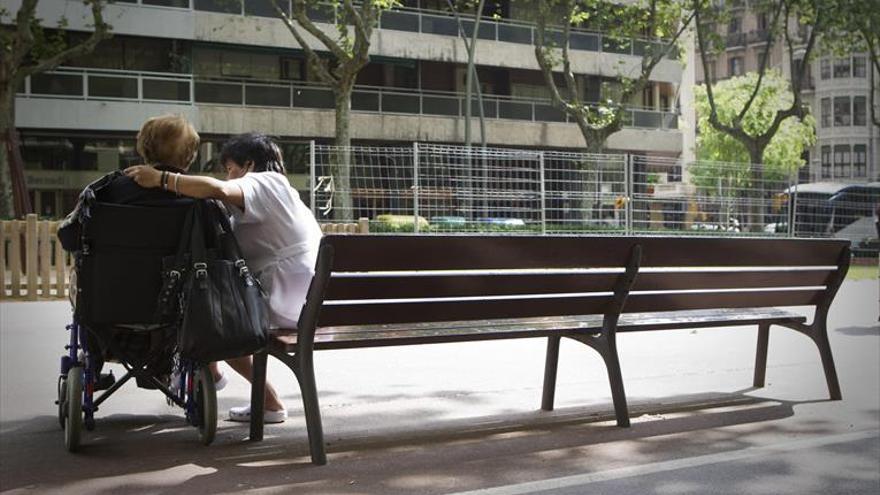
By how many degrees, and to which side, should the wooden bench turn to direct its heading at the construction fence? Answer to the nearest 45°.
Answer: approximately 45° to its right

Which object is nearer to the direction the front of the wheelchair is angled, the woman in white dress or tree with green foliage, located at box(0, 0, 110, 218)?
the tree with green foliage

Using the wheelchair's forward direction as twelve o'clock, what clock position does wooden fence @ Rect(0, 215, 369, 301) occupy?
The wooden fence is roughly at 12 o'clock from the wheelchair.

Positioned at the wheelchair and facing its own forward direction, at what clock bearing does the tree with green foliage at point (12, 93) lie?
The tree with green foliage is roughly at 12 o'clock from the wheelchair.

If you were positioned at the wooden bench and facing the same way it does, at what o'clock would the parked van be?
The parked van is roughly at 2 o'clock from the wooden bench.

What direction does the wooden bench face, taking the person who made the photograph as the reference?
facing away from the viewer and to the left of the viewer

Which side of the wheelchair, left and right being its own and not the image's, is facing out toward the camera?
back

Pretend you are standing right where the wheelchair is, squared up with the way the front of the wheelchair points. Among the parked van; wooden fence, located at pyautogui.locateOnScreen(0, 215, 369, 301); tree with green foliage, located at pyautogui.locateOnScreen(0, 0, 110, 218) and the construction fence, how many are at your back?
0

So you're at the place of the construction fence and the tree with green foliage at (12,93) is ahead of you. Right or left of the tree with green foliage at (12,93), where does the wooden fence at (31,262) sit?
left

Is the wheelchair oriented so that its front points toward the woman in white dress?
no

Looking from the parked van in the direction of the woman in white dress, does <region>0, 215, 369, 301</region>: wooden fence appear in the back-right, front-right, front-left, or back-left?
front-right

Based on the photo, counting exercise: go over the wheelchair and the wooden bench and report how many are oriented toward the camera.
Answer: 0

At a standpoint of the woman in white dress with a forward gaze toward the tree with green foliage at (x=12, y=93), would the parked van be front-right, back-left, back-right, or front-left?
front-right

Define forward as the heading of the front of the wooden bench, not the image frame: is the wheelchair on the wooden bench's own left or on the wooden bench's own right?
on the wooden bench's own left

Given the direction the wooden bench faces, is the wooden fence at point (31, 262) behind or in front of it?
in front

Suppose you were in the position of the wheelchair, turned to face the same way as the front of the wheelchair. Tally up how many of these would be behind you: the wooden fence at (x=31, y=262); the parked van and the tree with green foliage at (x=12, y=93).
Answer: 0
